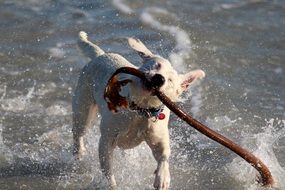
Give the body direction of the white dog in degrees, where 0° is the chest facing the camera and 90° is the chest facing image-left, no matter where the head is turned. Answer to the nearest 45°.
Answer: approximately 315°
